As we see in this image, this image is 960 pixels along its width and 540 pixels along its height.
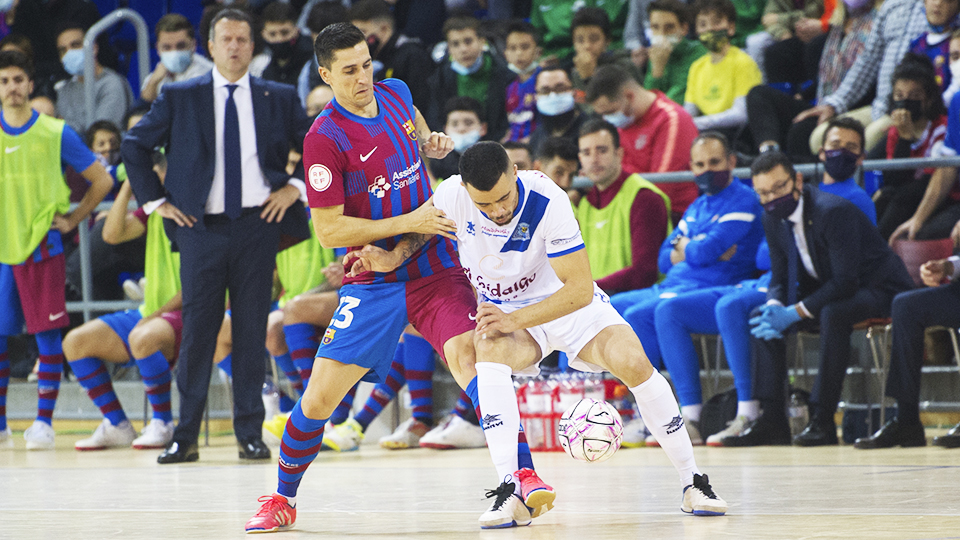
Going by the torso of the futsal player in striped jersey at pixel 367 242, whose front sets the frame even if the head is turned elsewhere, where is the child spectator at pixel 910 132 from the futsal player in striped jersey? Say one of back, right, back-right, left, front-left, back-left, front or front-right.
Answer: left

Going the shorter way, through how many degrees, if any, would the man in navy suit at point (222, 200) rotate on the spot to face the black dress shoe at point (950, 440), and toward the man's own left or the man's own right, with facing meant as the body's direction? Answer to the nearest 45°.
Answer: approximately 45° to the man's own left

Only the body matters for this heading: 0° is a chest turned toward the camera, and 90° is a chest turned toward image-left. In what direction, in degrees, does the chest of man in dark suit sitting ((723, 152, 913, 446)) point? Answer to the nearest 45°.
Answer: approximately 45°

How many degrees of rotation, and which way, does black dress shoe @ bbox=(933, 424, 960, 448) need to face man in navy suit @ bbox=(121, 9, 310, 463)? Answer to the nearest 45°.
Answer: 0° — it already faces them

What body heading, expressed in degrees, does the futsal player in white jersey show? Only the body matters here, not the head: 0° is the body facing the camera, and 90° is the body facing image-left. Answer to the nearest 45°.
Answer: approximately 0°

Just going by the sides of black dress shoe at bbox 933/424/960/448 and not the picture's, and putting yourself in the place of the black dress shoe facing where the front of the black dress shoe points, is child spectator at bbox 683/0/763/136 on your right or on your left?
on your right

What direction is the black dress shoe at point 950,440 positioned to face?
to the viewer's left

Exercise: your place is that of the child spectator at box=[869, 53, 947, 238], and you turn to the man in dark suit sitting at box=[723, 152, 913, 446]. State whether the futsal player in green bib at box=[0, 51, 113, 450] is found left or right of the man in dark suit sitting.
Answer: right

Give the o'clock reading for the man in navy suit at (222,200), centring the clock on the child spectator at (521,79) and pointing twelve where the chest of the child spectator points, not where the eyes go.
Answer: The man in navy suit is roughly at 1 o'clock from the child spectator.
